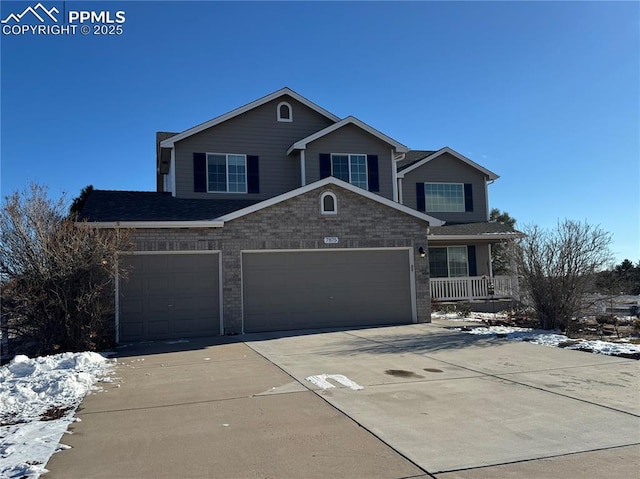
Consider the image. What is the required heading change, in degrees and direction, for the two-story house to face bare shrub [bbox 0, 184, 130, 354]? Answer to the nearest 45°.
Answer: approximately 45° to its right

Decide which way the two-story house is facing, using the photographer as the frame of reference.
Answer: facing the viewer
